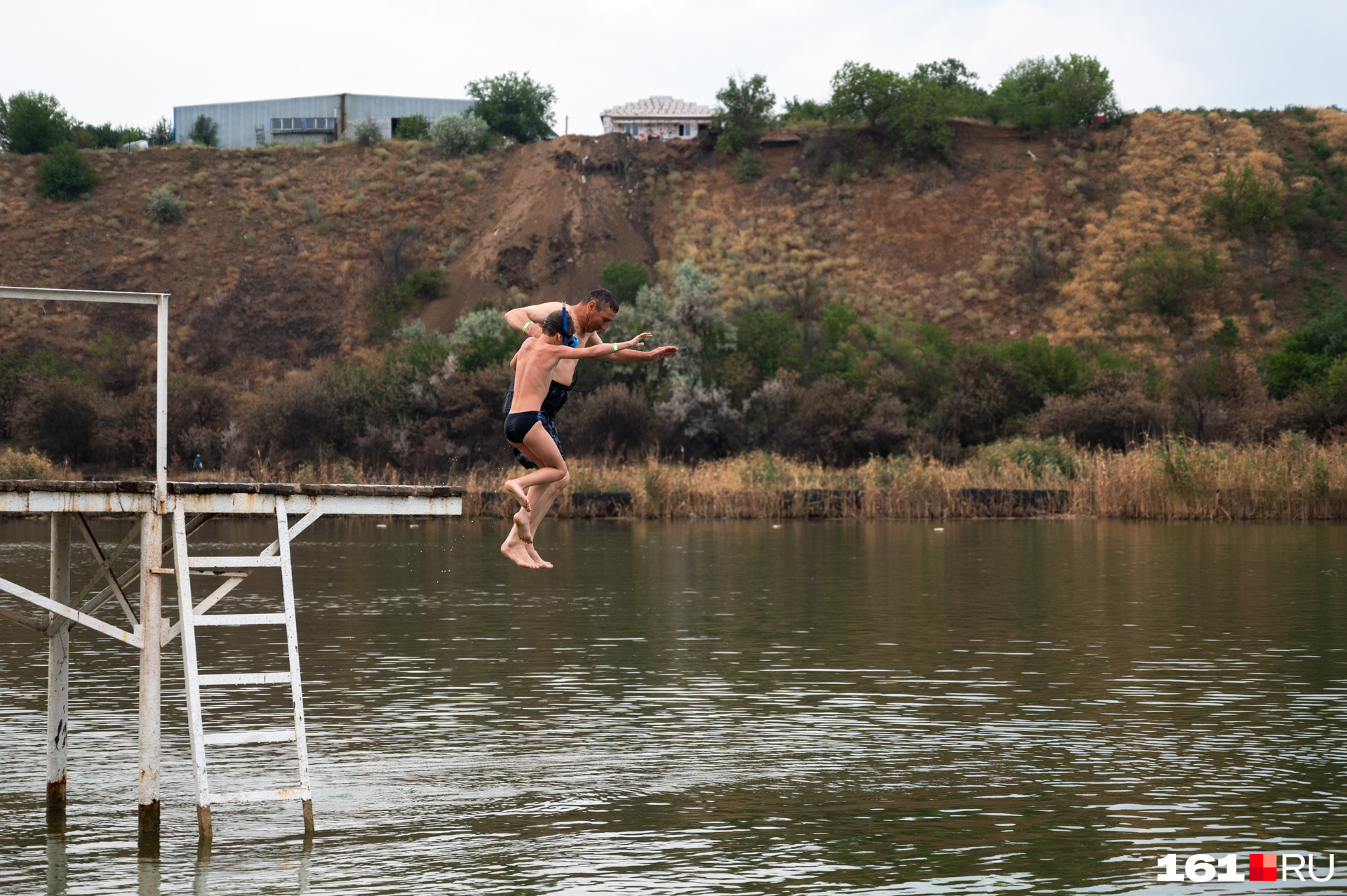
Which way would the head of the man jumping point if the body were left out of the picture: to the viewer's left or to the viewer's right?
to the viewer's right

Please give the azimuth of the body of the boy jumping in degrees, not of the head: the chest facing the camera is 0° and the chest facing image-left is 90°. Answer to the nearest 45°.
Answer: approximately 225°

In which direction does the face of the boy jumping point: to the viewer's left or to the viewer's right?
to the viewer's right

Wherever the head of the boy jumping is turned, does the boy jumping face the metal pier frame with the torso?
no
